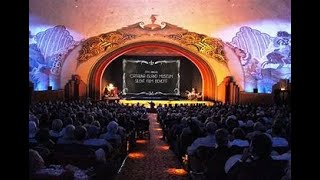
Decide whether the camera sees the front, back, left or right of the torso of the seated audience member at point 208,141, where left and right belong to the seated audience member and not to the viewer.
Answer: back

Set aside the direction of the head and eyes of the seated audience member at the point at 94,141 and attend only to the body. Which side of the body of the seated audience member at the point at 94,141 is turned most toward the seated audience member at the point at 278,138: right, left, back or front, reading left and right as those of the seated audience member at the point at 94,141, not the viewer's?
right

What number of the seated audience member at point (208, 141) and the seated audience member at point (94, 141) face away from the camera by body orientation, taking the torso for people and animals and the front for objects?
2

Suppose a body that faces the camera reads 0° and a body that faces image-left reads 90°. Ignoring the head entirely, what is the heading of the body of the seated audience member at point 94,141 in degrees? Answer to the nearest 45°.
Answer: approximately 180°

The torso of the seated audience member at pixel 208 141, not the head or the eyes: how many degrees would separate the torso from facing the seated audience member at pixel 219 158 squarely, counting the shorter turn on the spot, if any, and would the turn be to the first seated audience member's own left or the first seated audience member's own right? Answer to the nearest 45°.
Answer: approximately 180°

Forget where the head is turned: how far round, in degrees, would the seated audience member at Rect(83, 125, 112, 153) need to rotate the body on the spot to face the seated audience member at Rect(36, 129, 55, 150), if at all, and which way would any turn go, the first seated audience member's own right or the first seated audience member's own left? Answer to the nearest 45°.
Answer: approximately 135° to the first seated audience member's own left

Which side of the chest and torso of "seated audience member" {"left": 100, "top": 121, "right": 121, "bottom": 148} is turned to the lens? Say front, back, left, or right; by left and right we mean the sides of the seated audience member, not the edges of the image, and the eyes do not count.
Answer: back

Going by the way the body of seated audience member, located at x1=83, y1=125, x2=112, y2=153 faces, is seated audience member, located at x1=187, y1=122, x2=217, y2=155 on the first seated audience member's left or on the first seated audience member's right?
on the first seated audience member's right

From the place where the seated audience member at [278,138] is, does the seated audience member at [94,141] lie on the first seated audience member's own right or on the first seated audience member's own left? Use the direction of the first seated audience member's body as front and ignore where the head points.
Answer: on the first seated audience member's own left

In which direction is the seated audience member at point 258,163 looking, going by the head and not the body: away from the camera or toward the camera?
away from the camera

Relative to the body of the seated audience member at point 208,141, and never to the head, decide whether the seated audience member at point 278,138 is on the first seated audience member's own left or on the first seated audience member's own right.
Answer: on the first seated audience member's own right

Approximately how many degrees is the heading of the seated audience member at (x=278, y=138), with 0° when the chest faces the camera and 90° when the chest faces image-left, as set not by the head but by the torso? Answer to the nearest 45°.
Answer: approximately 180°
